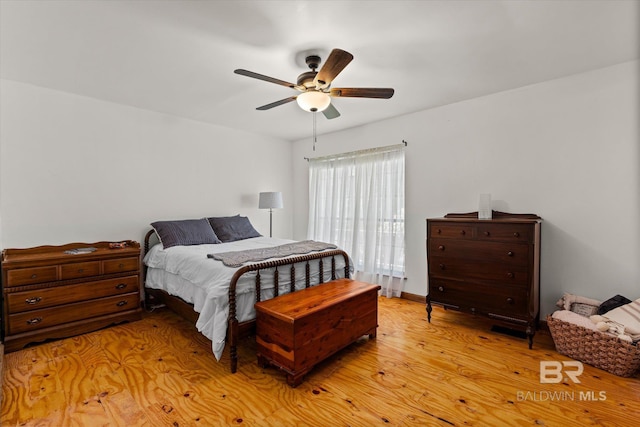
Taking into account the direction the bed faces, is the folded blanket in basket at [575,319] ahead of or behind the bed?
ahead

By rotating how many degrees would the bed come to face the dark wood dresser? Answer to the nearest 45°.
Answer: approximately 45° to its left

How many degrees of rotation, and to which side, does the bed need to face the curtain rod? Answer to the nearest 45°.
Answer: approximately 90° to its left

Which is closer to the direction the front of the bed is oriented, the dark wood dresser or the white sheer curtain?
the dark wood dresser

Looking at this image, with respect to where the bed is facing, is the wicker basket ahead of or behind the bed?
ahead

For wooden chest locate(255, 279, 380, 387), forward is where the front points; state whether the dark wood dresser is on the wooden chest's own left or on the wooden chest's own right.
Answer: on the wooden chest's own left

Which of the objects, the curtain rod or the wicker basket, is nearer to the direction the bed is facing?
the wicker basket

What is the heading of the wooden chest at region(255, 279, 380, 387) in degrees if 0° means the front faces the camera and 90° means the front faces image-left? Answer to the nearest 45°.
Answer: approximately 315°

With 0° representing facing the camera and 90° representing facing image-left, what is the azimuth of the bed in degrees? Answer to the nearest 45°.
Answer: approximately 315°

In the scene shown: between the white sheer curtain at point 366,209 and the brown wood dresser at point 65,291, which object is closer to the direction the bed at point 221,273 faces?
the white sheer curtain
